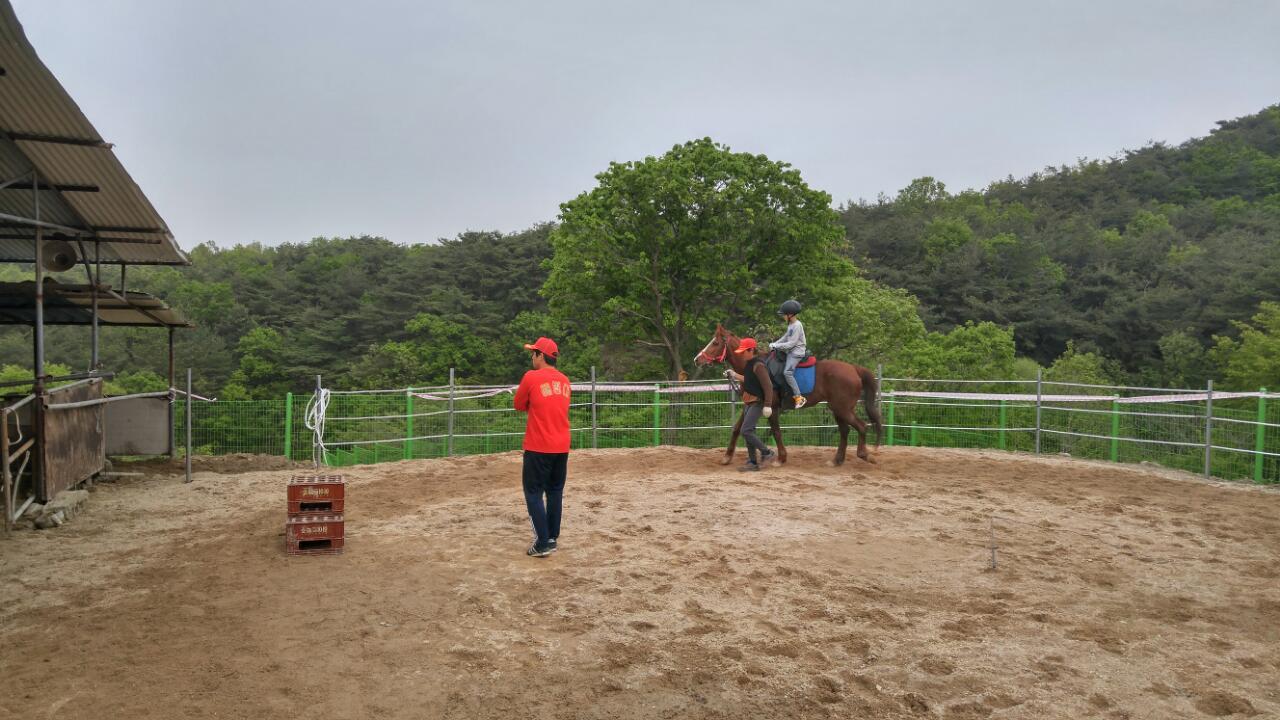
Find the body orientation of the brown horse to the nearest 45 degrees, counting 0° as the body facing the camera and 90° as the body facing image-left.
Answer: approximately 90°

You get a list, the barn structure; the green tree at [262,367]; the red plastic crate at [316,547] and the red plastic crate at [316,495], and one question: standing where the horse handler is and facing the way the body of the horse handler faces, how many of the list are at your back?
0

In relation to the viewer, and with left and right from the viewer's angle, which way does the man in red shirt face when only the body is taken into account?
facing away from the viewer and to the left of the viewer

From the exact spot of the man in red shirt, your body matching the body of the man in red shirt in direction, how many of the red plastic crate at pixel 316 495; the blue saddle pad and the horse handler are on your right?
2

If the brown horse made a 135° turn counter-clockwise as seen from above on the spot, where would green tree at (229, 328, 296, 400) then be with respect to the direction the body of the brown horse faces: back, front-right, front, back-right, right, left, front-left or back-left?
back

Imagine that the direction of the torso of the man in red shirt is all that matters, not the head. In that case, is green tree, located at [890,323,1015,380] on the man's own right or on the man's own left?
on the man's own right

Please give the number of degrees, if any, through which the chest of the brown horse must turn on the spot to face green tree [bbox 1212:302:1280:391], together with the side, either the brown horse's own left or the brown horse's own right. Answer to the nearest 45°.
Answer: approximately 135° to the brown horse's own right

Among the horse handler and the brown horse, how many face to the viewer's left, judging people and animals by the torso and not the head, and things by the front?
2

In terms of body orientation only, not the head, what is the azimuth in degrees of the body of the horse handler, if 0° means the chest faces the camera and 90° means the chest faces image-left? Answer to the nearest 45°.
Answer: approximately 90°

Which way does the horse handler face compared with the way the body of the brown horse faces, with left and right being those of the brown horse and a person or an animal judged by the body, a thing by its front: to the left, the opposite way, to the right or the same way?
the same way
